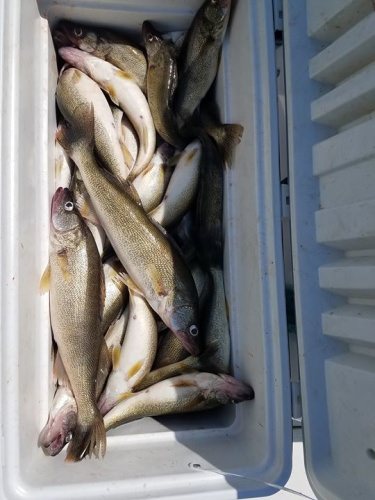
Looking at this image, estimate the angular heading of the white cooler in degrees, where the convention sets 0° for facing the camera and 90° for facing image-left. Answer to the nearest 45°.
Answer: approximately 90°
